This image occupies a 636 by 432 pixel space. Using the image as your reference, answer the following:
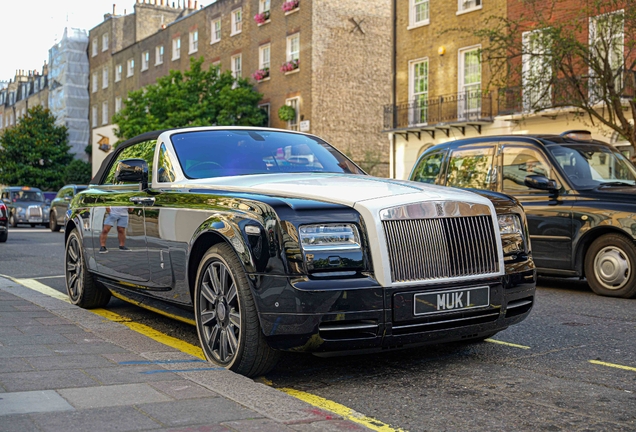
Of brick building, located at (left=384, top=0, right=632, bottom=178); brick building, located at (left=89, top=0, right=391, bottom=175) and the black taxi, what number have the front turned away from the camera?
0

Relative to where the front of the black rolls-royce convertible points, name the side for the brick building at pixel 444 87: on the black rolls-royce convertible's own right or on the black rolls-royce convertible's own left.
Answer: on the black rolls-royce convertible's own left

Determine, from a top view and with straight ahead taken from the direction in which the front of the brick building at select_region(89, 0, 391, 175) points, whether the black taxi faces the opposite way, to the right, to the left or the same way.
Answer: to the left

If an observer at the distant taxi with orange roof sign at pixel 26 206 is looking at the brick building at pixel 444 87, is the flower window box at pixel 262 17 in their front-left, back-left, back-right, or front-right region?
front-left

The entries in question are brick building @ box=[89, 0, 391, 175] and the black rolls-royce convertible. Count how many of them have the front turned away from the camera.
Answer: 0

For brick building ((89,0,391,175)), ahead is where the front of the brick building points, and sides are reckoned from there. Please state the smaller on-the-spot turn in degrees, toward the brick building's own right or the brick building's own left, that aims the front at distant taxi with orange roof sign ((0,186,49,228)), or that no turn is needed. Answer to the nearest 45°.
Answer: approximately 45° to the brick building's own right

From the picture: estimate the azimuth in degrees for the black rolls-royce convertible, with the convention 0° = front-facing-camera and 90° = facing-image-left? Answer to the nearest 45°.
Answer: approximately 315°

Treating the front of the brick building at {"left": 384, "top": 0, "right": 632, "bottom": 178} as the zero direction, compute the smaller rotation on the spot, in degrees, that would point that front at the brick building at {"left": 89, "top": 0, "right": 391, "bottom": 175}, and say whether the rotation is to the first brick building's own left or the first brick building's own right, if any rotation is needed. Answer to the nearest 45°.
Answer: approximately 90° to the first brick building's own right

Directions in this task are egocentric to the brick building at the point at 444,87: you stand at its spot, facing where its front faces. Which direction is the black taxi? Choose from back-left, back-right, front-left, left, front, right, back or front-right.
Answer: front-left

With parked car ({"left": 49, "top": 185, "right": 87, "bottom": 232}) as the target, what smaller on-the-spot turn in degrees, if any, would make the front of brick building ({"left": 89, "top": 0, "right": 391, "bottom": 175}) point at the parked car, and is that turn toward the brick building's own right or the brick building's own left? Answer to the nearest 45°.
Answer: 0° — it already faces it

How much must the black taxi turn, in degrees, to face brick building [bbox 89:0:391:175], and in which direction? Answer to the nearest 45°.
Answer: approximately 135° to its left

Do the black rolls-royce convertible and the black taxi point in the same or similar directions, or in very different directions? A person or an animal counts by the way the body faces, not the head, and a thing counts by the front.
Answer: same or similar directions

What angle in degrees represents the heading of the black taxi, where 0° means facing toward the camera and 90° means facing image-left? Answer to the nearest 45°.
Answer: approximately 315°

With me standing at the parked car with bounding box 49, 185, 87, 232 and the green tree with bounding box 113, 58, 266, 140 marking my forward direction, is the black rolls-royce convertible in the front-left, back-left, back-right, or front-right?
back-right

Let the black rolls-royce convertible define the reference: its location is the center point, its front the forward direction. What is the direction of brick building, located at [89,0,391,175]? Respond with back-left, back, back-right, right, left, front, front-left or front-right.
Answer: back-left

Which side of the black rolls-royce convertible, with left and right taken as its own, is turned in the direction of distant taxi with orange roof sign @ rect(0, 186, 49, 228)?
back
